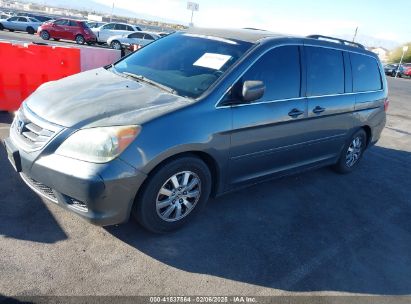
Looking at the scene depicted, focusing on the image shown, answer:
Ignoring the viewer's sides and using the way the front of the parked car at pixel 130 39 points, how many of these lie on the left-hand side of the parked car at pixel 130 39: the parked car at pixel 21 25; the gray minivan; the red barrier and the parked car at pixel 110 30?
2

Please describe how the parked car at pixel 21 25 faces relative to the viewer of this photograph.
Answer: facing away from the viewer and to the left of the viewer

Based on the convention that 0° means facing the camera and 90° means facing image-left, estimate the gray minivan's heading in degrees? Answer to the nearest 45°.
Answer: approximately 45°

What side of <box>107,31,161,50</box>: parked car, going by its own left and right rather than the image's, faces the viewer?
left

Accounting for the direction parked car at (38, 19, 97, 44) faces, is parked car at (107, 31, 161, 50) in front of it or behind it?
behind

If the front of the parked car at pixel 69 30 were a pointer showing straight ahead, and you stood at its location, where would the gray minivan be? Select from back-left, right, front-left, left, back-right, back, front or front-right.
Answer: back-left

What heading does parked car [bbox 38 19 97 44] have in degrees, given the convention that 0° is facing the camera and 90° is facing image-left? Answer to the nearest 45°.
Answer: approximately 135°

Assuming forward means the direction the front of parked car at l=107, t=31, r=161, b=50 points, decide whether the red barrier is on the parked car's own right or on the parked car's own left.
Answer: on the parked car's own left

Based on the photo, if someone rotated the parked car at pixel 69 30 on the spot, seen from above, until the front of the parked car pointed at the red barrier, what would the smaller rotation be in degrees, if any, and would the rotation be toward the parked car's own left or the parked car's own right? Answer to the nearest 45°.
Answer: approximately 135° to the parked car's own left
